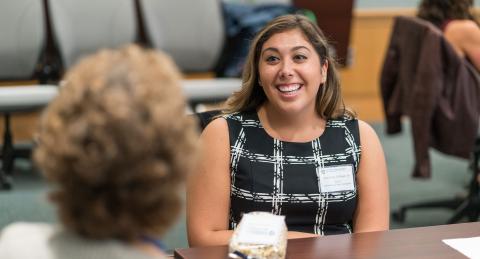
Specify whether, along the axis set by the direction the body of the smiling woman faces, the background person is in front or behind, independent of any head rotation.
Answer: behind

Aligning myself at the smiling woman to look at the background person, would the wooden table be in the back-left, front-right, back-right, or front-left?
back-right

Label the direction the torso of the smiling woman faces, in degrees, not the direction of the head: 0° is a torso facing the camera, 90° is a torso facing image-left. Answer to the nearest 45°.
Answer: approximately 0°

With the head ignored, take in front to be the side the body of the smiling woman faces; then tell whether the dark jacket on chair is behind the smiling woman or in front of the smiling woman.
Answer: behind

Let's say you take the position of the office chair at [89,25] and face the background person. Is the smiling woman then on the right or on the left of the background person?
right

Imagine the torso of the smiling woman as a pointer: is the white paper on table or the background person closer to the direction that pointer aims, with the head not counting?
the white paper on table

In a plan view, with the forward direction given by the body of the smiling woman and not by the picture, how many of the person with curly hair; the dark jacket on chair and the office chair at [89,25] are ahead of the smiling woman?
1

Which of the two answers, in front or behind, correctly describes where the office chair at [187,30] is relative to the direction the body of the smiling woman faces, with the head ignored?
behind

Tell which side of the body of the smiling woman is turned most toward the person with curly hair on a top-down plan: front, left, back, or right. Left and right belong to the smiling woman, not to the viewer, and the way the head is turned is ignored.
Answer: front

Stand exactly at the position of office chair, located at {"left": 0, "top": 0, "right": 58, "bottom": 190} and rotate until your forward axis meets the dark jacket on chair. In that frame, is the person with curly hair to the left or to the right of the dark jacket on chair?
right

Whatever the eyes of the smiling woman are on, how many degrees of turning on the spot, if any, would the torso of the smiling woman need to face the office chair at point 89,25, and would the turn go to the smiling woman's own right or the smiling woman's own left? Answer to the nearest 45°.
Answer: approximately 135° to the smiling woman's own right

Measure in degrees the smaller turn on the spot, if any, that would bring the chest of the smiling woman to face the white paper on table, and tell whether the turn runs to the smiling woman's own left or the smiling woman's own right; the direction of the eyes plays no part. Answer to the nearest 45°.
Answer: approximately 45° to the smiling woman's own left

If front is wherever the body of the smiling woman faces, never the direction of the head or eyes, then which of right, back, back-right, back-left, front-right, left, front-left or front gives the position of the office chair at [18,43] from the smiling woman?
back-right
